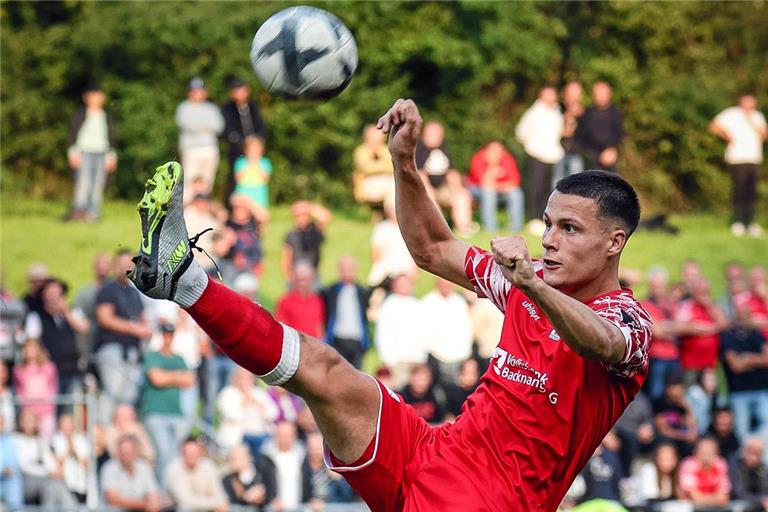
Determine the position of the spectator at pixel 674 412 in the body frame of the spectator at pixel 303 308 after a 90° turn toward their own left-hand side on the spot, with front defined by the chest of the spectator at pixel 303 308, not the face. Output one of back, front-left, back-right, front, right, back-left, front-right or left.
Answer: front

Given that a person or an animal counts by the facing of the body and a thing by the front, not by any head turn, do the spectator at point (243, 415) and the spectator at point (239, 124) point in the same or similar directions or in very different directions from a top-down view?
same or similar directions

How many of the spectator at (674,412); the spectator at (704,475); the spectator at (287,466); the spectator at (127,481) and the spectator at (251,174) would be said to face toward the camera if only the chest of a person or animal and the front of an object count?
5

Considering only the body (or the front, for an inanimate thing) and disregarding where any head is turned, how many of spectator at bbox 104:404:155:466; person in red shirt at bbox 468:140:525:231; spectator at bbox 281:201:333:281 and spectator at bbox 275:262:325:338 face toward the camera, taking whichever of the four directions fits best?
4

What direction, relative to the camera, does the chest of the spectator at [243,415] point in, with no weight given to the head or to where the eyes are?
toward the camera

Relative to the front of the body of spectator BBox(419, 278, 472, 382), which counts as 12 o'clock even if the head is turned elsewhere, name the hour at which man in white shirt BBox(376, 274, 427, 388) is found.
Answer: The man in white shirt is roughly at 3 o'clock from the spectator.

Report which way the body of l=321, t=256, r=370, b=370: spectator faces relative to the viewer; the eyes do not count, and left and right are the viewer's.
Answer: facing the viewer

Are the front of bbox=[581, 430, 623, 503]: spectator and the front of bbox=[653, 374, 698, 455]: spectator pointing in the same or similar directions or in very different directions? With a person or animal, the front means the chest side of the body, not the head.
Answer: same or similar directions

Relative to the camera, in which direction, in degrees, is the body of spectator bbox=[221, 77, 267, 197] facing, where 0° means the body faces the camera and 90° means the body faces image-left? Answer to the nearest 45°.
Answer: approximately 0°

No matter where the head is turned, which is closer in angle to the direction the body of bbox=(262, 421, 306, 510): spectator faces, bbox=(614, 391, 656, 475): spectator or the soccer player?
the soccer player

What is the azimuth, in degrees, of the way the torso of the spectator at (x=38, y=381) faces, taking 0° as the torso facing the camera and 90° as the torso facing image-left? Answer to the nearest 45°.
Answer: approximately 0°

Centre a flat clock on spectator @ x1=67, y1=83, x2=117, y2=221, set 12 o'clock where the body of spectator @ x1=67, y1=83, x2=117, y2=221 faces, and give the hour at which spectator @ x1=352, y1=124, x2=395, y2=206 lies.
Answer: spectator @ x1=352, y1=124, x2=395, y2=206 is roughly at 10 o'clock from spectator @ x1=67, y1=83, x2=117, y2=221.

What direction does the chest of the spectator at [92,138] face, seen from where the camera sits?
toward the camera
